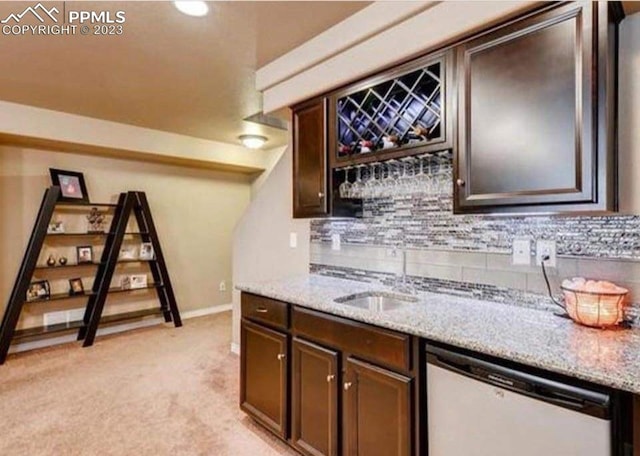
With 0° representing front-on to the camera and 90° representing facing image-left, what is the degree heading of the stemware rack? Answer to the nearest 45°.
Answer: approximately 45°

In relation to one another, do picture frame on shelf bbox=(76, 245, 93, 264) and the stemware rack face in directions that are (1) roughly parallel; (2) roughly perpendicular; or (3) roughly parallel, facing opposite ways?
roughly perpendicular

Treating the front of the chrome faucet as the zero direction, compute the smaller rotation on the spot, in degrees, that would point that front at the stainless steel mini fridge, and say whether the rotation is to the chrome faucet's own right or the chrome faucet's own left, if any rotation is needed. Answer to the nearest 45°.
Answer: approximately 45° to the chrome faucet's own left

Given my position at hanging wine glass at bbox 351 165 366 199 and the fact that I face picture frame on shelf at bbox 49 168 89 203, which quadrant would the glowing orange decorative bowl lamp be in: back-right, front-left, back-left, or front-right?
back-left
